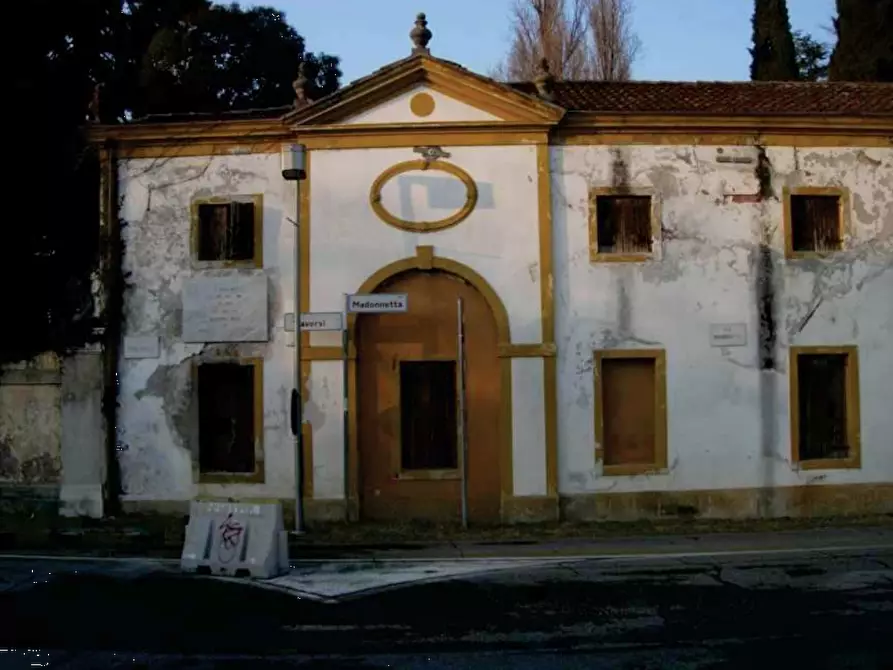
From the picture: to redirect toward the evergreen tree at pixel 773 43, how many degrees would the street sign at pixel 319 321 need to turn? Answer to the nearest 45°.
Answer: approximately 135° to its left

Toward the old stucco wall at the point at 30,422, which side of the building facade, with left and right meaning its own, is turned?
right

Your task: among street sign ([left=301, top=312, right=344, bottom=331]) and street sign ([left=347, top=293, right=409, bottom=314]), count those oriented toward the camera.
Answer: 2

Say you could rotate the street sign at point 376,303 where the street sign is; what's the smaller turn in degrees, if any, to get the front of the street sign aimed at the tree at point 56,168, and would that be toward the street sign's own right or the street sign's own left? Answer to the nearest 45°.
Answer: approximately 135° to the street sign's own right

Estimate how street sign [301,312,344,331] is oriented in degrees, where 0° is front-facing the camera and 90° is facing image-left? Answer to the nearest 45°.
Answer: approximately 0°
